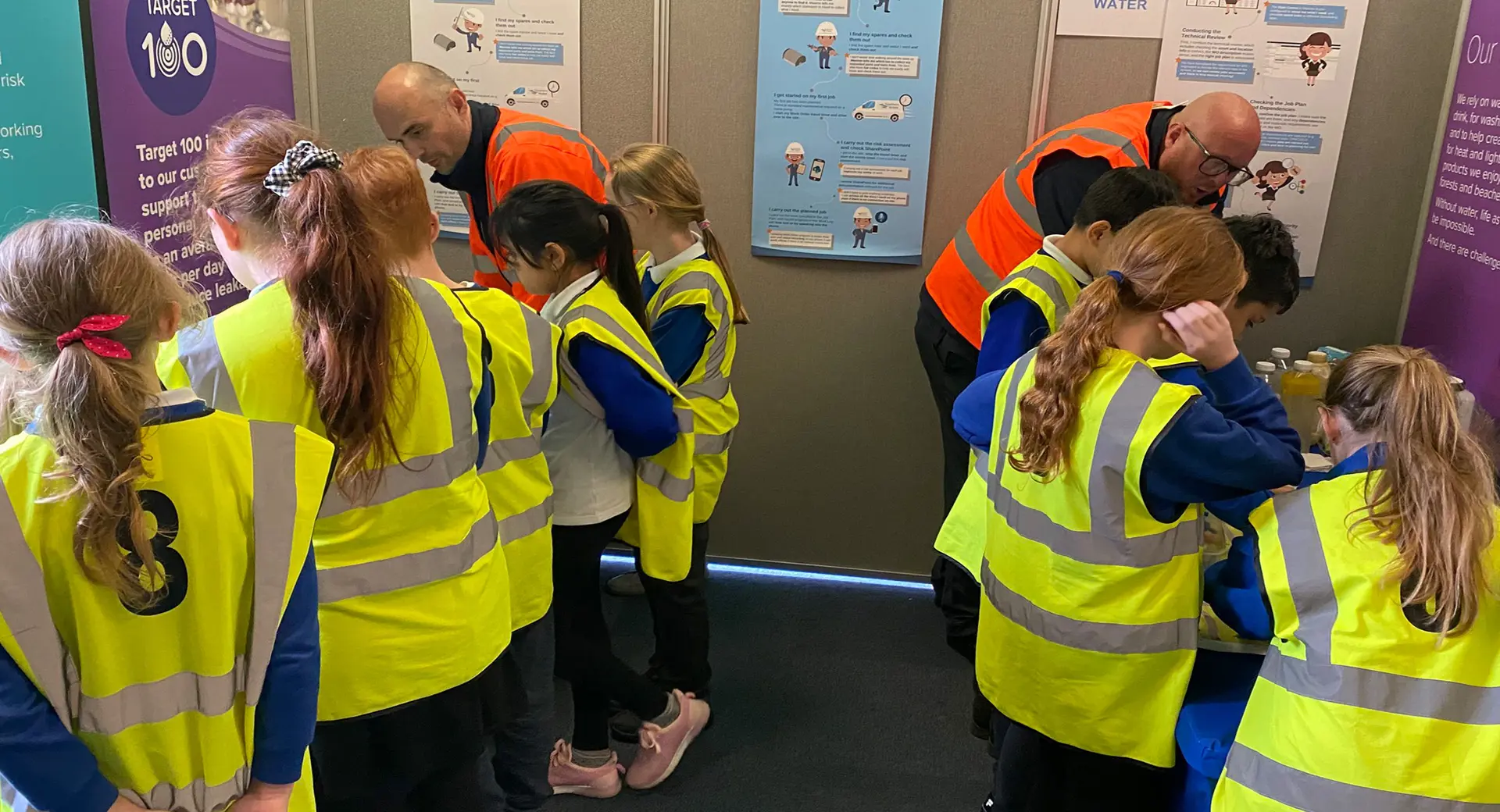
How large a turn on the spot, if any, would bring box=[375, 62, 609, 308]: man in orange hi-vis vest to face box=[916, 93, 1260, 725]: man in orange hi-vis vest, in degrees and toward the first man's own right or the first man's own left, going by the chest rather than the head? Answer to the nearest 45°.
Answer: approximately 135° to the first man's own left

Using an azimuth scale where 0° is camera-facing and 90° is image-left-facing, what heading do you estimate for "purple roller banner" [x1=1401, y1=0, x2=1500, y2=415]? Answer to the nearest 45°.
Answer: approximately 45°

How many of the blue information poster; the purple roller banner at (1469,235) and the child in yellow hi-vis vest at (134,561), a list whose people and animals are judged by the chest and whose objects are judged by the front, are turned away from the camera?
1

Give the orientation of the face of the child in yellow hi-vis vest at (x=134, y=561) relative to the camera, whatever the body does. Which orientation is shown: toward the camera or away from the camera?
away from the camera

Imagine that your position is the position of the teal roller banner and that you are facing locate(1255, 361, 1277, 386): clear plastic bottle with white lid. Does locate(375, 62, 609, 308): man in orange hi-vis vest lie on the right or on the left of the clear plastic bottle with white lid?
left

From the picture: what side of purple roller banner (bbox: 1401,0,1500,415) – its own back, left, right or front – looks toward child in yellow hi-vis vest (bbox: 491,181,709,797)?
front

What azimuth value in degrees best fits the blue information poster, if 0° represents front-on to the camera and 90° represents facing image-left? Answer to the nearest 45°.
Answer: approximately 0°
